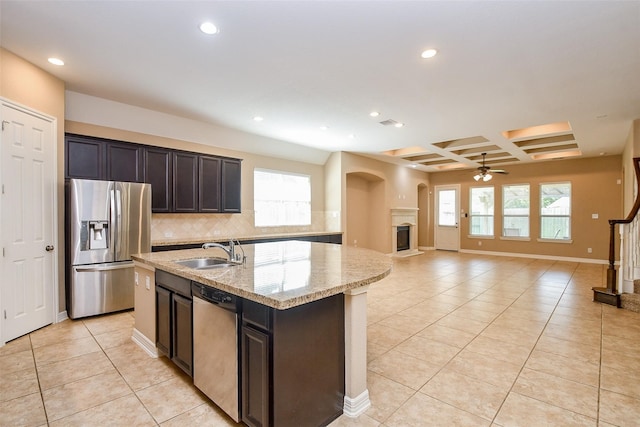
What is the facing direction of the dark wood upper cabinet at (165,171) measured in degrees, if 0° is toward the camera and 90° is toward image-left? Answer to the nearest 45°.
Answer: approximately 315°

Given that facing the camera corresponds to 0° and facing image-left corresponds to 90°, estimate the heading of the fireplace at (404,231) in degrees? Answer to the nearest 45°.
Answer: approximately 315°

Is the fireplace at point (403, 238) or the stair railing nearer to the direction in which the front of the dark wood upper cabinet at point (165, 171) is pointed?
the stair railing

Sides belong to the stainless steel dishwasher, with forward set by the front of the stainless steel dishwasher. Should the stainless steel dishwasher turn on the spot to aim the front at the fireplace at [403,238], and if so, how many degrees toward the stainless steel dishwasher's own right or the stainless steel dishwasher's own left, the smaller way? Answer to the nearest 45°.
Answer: approximately 180°

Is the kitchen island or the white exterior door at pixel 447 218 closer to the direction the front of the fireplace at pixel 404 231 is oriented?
the kitchen island

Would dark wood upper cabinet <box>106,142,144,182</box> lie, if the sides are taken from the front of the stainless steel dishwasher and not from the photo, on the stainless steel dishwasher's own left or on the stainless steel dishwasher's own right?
on the stainless steel dishwasher's own right

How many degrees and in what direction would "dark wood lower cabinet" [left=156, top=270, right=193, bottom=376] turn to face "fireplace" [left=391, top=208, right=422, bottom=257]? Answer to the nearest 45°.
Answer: approximately 180°

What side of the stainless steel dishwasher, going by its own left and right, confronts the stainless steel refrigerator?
right

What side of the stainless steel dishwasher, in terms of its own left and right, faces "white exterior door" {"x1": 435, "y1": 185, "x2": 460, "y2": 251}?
back

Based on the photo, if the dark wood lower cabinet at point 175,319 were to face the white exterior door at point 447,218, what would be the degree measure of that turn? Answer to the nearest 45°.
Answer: approximately 180°

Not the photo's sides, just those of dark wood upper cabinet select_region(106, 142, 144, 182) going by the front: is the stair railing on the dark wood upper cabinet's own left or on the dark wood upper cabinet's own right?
on the dark wood upper cabinet's own left
